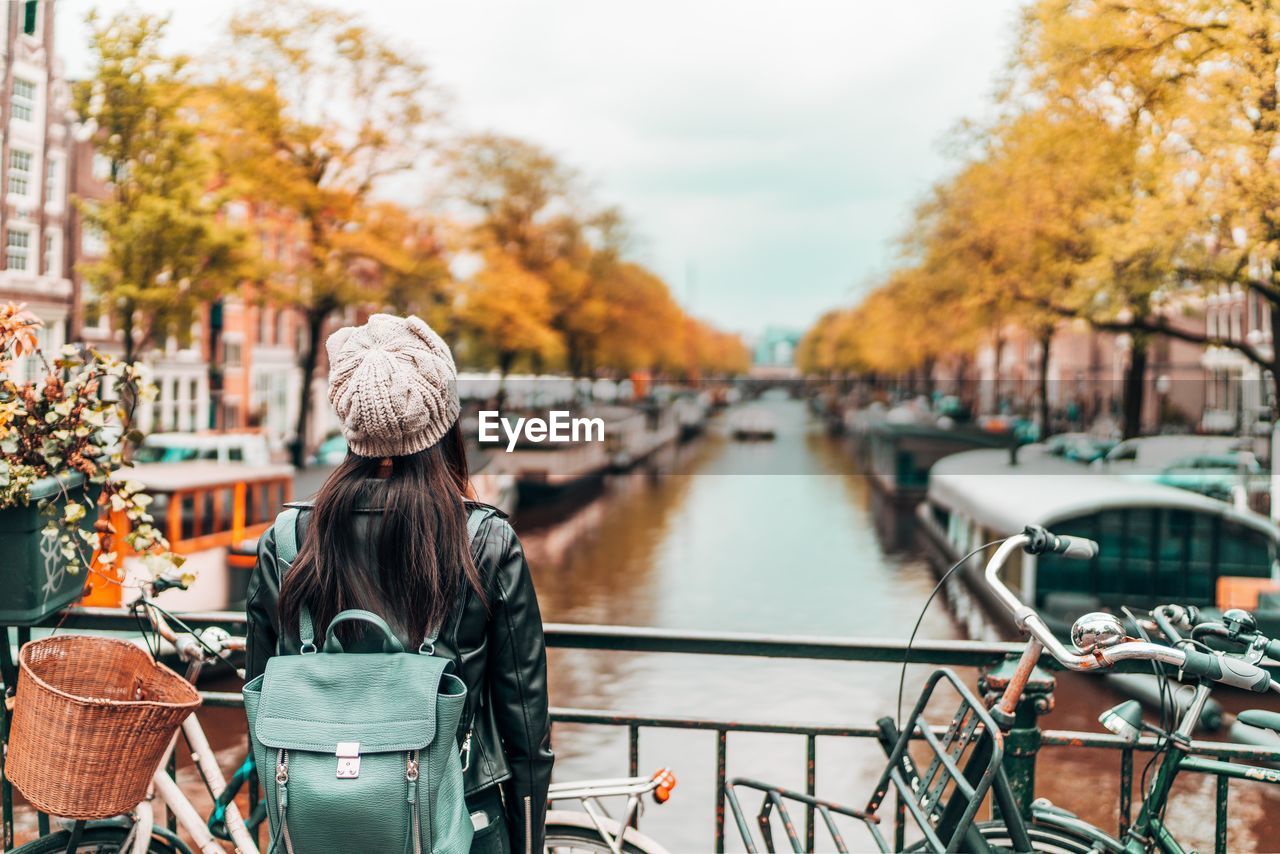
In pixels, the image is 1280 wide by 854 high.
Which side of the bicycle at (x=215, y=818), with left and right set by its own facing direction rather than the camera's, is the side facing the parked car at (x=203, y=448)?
right

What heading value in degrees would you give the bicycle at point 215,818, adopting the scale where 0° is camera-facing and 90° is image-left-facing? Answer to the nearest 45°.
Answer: approximately 90°

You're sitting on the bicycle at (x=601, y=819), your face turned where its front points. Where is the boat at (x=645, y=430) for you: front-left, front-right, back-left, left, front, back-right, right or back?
right

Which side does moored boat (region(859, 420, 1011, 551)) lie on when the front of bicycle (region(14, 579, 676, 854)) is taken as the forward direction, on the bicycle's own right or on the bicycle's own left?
on the bicycle's own right

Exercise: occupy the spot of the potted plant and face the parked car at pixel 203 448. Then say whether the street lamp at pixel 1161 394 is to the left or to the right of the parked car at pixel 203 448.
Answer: right

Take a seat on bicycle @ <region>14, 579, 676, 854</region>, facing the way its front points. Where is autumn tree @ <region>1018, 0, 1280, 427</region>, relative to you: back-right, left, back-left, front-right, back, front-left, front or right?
back-right
